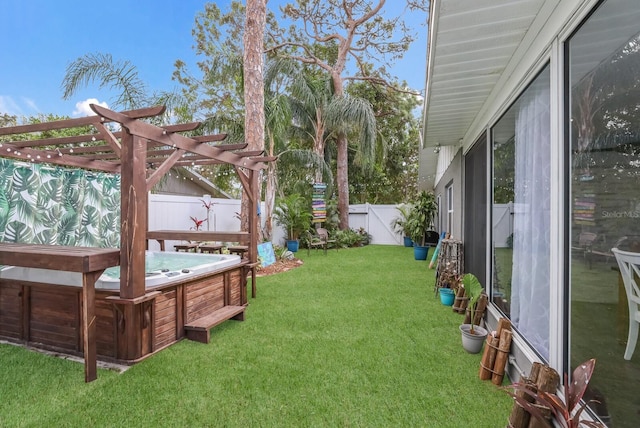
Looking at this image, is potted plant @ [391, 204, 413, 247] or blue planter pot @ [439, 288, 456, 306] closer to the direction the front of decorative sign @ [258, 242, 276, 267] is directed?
the blue planter pot

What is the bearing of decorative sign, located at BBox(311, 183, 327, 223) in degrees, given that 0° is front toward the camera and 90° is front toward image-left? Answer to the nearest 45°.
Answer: approximately 0°

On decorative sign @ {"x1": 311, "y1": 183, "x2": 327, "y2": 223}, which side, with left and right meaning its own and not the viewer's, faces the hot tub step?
front

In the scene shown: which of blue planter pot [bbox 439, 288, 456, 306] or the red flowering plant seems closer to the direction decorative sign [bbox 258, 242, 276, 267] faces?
the blue planter pot

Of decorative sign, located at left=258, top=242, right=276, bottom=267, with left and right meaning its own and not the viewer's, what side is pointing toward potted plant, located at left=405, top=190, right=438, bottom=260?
left

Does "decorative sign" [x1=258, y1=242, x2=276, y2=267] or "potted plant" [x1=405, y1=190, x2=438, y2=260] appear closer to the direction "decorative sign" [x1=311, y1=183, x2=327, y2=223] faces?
the decorative sign

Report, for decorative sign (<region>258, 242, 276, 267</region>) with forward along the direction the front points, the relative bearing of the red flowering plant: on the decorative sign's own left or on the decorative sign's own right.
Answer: on the decorative sign's own right

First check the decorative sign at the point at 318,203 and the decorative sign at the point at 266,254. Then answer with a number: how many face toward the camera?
2

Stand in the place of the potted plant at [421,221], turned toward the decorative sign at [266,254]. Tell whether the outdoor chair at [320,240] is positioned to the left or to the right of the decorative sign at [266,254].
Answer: right

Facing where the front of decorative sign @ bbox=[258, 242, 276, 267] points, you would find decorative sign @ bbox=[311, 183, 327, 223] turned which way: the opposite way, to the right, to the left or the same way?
the same way

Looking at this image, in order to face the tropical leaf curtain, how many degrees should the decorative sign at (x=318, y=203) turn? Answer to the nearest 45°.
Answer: approximately 45° to its right

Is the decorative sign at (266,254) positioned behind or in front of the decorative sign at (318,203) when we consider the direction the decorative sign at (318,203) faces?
in front

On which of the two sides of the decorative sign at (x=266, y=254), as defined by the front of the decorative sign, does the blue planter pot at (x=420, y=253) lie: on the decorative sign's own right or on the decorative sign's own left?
on the decorative sign's own left

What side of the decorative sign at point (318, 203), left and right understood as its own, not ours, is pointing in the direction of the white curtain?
front

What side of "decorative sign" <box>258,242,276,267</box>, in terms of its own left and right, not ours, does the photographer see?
front

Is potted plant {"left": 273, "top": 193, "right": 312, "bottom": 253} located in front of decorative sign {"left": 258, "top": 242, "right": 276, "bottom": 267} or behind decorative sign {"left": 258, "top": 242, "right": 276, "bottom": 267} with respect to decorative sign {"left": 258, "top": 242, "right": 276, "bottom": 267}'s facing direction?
behind

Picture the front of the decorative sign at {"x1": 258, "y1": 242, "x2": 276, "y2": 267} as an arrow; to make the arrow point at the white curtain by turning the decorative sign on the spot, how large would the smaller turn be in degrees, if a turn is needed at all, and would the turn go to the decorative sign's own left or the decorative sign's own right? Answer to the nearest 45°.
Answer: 0° — it already faces it

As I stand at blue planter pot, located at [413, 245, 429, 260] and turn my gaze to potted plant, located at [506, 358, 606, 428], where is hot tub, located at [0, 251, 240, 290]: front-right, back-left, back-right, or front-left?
front-right

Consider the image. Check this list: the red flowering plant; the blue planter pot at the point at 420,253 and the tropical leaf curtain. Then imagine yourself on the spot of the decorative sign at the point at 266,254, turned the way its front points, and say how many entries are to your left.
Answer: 1

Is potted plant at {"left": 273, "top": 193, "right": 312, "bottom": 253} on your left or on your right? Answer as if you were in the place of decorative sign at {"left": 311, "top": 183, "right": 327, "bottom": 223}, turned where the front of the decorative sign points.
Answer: on your right
